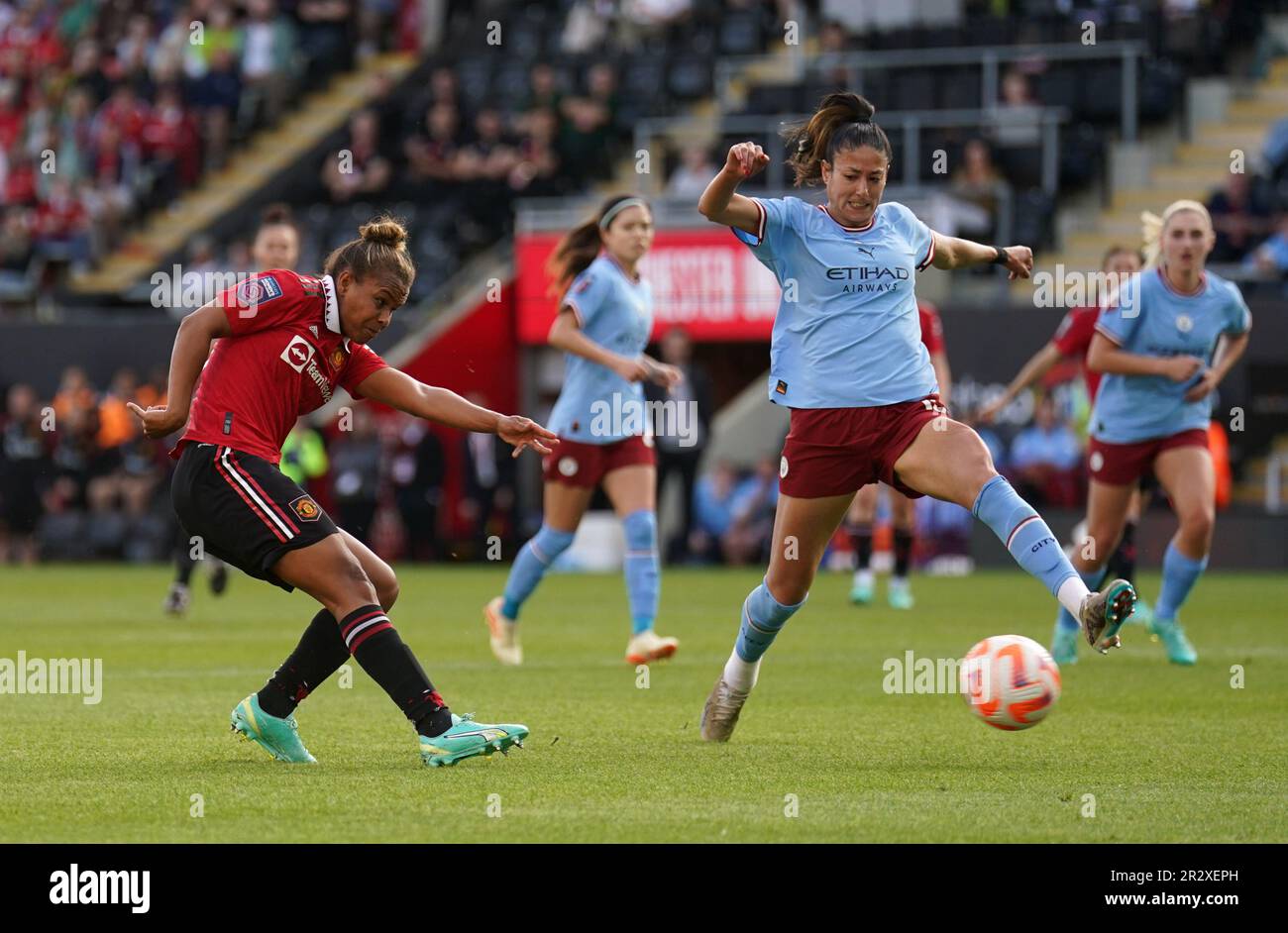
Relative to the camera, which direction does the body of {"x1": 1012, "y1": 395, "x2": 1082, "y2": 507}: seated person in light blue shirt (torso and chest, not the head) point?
toward the camera

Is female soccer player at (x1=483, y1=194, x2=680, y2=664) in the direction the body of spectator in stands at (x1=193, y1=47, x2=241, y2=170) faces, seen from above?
yes

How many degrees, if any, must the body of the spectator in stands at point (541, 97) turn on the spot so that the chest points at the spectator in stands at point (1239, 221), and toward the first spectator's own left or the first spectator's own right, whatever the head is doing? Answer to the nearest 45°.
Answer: approximately 45° to the first spectator's own left

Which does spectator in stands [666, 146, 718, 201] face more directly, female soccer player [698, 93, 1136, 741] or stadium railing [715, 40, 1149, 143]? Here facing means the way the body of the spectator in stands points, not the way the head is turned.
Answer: the female soccer player

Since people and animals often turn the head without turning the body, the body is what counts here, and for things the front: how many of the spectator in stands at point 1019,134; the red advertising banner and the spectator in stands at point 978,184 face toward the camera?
3

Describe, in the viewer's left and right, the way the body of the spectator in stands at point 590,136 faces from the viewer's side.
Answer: facing the viewer

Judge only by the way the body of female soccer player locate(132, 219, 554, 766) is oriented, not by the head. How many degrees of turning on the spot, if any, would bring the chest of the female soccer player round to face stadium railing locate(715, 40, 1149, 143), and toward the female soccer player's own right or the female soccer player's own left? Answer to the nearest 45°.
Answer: approximately 90° to the female soccer player's own left

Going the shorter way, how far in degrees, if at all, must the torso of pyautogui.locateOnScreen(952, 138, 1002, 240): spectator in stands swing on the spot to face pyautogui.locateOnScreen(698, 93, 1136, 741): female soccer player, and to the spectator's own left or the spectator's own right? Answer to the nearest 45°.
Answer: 0° — they already face them

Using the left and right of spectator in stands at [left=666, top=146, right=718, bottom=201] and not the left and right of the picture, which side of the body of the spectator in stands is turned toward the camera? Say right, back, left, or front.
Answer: front
